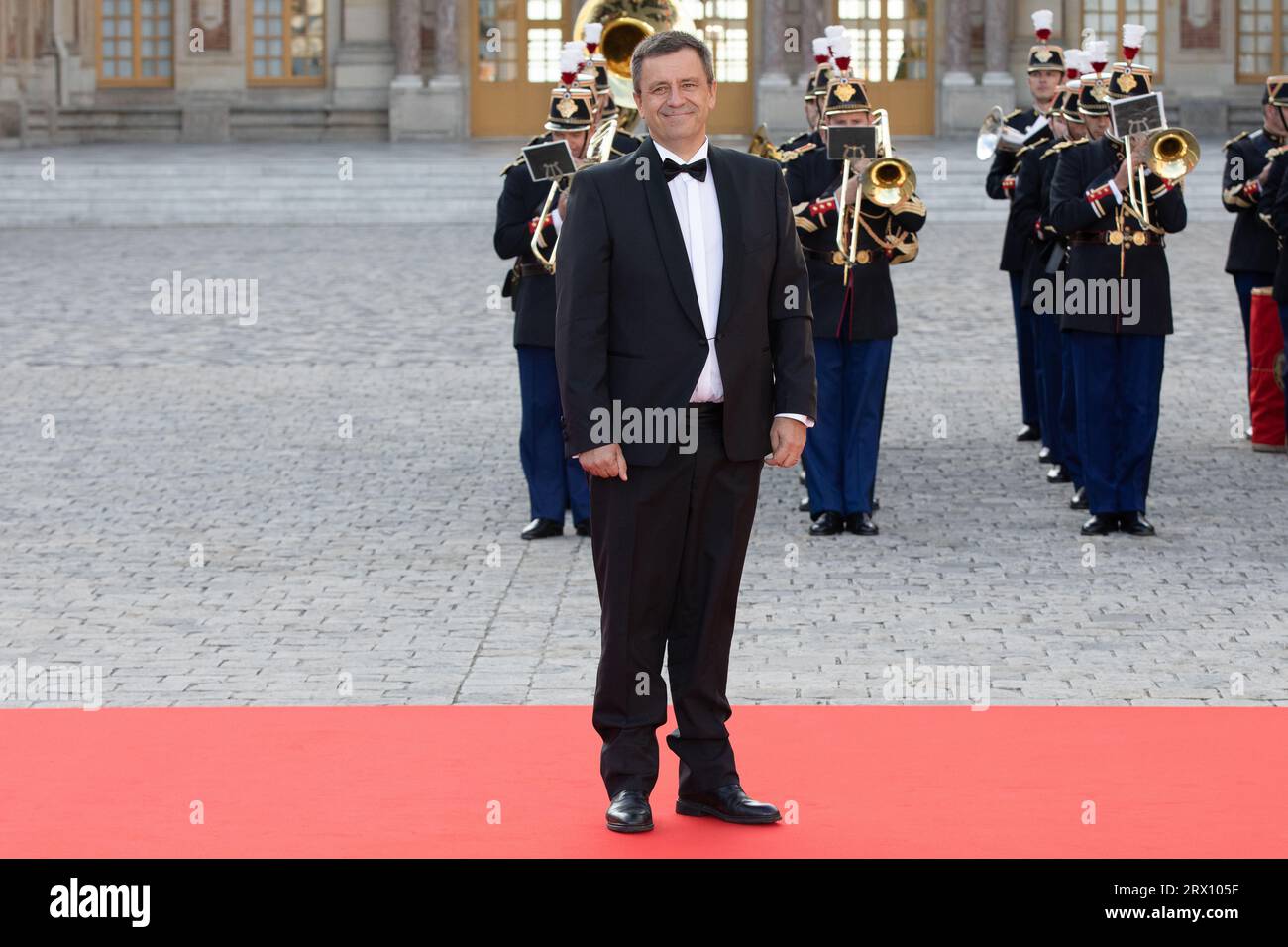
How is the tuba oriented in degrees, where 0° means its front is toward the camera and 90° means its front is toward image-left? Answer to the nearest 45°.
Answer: approximately 0°

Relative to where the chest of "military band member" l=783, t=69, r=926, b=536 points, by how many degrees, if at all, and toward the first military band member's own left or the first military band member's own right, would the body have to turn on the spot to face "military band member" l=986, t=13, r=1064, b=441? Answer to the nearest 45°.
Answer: approximately 180°

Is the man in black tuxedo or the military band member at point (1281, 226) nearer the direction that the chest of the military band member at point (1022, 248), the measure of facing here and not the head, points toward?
the man in black tuxedo

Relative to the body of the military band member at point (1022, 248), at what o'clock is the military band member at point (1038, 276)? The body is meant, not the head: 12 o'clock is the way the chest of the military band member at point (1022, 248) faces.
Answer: the military band member at point (1038, 276) is roughly at 12 o'clock from the military band member at point (1022, 248).

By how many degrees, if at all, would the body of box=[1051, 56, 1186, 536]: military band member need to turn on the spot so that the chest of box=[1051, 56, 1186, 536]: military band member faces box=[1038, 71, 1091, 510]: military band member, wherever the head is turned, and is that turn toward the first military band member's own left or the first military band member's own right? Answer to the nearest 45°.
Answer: approximately 180°
